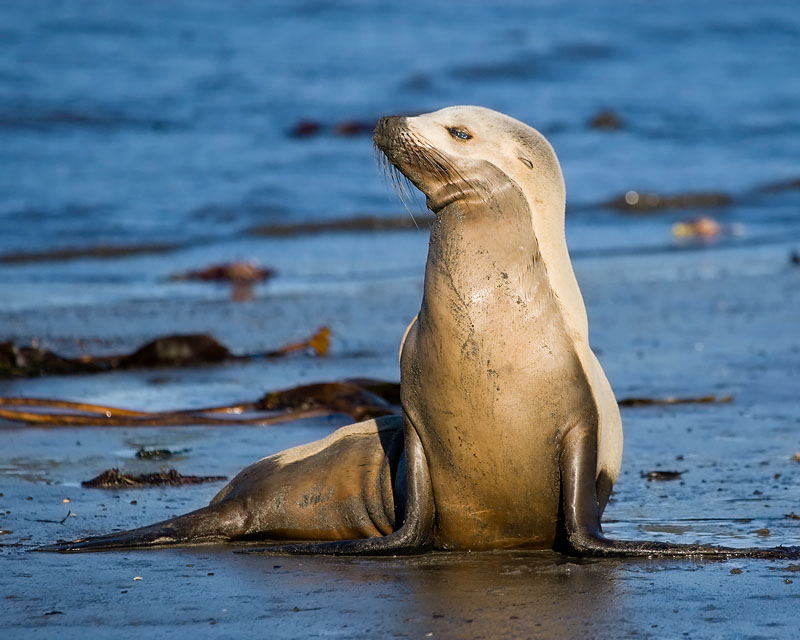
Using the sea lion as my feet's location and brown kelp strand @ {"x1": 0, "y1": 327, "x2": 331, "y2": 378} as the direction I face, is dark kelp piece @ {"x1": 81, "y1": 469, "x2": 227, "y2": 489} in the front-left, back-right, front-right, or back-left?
front-left

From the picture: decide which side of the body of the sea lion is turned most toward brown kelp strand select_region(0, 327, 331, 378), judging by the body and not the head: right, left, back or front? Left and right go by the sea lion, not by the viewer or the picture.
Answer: back

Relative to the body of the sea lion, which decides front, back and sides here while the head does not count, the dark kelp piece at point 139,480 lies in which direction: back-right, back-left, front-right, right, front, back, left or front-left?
back-right

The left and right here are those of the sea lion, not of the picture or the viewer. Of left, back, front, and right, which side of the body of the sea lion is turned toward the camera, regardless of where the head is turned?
front

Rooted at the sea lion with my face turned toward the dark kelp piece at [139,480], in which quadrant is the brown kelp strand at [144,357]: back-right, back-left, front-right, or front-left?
front-right

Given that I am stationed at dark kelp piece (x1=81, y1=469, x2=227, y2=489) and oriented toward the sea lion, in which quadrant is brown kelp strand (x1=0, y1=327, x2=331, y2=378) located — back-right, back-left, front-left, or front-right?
back-left
